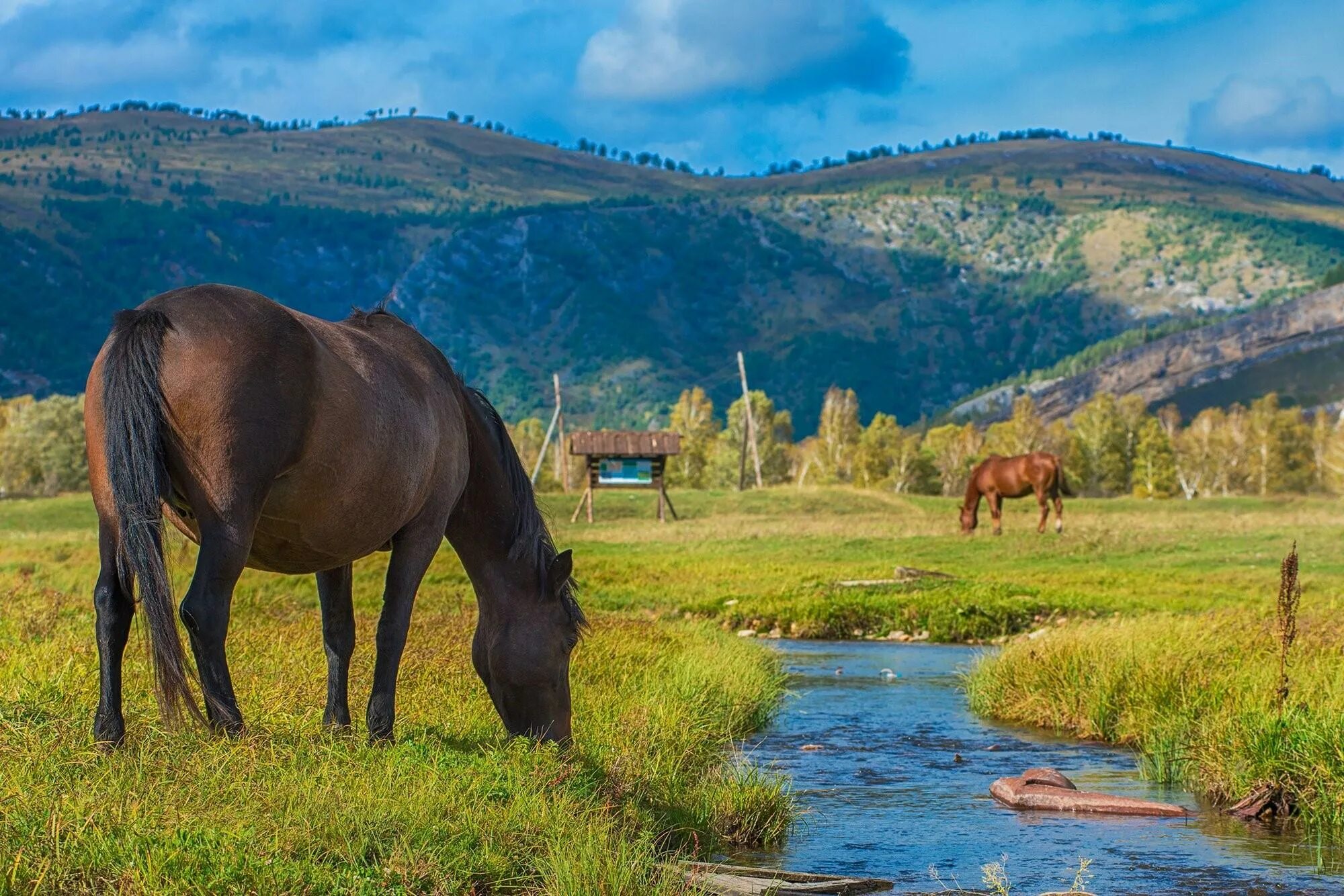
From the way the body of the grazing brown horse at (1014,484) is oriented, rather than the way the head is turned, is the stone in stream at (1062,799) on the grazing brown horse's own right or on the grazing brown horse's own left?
on the grazing brown horse's own left

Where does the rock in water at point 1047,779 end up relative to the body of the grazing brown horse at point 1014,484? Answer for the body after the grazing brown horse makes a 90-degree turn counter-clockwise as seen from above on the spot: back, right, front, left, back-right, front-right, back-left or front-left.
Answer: front

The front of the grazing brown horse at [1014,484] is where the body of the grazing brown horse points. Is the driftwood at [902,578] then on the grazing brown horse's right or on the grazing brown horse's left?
on the grazing brown horse's left

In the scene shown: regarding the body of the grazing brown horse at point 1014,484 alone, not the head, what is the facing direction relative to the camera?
to the viewer's left

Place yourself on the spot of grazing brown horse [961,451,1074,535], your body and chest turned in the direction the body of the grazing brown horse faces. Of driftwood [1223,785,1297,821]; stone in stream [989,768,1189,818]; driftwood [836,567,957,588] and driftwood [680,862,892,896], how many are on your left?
4

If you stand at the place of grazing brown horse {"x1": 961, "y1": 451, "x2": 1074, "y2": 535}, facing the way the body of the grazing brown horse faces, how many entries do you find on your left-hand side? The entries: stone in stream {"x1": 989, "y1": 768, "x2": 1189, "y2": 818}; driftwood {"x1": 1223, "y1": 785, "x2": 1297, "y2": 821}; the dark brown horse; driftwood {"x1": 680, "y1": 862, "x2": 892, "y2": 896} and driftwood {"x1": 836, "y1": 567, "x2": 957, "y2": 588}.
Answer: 5

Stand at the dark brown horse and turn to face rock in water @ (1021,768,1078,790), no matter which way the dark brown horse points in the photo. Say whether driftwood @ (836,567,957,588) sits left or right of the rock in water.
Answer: left

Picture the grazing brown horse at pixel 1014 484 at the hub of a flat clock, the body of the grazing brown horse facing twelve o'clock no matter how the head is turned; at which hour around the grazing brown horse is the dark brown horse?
The dark brown horse is roughly at 9 o'clock from the grazing brown horse.

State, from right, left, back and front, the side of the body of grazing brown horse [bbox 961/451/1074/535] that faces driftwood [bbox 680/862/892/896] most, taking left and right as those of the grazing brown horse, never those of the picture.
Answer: left

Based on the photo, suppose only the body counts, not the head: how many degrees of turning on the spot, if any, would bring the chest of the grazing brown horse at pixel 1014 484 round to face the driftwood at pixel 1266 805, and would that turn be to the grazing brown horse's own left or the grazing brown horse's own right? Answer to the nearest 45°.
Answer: approximately 90° to the grazing brown horse's own left
